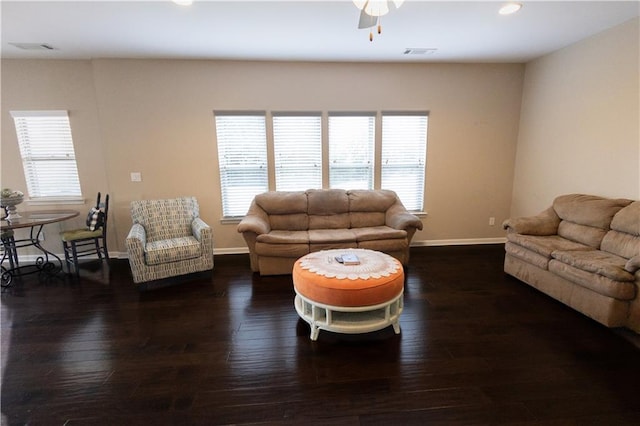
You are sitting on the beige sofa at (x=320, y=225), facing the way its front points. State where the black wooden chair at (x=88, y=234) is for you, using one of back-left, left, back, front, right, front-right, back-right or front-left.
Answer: right

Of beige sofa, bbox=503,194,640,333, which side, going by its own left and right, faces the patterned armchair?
front

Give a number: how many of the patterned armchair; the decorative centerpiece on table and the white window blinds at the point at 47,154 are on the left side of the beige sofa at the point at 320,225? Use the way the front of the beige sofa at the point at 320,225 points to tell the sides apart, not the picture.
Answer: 0

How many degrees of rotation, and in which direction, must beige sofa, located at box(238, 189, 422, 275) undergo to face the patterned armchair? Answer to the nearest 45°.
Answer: approximately 90° to its right

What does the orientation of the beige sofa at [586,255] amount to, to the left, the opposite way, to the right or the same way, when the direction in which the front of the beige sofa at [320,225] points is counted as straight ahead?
to the right

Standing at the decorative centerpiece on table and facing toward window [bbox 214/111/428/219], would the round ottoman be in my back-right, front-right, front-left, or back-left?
front-right

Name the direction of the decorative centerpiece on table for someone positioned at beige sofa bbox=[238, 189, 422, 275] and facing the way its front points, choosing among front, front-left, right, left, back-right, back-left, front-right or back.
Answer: right

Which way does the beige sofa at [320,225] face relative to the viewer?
toward the camera

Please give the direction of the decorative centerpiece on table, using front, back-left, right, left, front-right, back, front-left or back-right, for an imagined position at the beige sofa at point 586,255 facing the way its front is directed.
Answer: front

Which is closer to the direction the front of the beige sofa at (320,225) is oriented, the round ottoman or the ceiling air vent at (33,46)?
the round ottoman

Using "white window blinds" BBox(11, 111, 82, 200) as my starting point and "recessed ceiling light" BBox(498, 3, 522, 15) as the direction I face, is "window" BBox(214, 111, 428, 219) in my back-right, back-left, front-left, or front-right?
front-left

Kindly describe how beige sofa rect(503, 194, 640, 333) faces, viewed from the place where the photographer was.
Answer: facing the viewer and to the left of the viewer

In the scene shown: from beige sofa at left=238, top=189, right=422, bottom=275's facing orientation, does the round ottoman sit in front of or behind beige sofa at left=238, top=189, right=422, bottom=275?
in front

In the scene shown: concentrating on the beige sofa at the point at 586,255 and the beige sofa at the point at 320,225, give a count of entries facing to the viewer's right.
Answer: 0
